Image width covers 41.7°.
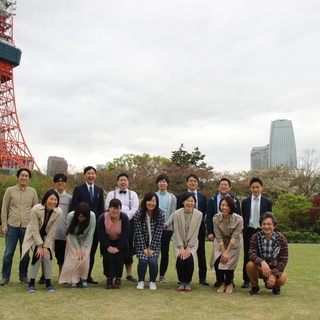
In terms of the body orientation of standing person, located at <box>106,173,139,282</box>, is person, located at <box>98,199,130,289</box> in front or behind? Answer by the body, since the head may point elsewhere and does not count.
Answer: in front

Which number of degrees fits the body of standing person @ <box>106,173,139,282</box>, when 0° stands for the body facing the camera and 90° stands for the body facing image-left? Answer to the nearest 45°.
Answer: approximately 0°

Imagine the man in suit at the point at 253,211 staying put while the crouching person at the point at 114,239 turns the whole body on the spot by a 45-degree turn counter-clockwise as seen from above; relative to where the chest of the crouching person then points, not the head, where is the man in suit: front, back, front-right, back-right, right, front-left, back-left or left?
front-left

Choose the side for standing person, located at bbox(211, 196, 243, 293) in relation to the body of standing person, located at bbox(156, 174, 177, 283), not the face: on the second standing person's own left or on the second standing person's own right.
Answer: on the second standing person's own left

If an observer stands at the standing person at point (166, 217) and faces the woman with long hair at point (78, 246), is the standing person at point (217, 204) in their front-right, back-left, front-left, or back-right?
back-left

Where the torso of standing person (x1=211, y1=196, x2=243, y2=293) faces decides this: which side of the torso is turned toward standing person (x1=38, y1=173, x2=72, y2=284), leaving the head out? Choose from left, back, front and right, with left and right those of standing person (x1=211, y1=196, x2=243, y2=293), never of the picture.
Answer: right

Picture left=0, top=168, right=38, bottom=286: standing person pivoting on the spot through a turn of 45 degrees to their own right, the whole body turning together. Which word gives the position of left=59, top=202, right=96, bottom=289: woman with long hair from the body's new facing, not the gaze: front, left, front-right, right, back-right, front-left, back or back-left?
left

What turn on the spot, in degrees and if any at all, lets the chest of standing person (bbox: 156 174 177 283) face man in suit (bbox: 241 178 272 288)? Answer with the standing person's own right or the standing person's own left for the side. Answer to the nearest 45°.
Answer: approximately 90° to the standing person's own left
